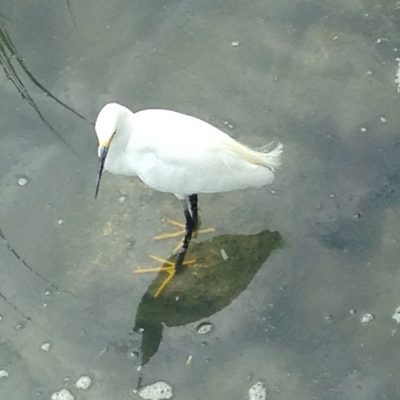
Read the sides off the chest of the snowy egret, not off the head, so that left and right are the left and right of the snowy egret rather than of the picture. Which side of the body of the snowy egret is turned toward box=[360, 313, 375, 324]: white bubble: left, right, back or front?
back

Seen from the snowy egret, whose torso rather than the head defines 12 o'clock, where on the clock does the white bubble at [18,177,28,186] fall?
The white bubble is roughly at 1 o'clock from the snowy egret.

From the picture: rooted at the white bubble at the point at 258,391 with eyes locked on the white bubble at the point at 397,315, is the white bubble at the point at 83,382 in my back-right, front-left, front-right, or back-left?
back-left

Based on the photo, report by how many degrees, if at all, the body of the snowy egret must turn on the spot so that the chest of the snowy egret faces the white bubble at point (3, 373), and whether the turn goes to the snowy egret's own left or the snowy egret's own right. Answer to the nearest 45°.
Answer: approximately 45° to the snowy egret's own left

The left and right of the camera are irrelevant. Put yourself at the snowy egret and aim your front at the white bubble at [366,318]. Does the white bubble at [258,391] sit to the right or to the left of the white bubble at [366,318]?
right

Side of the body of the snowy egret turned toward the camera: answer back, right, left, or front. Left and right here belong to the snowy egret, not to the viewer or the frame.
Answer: left

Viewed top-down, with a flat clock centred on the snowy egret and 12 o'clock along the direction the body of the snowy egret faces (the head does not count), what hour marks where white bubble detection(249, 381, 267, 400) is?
The white bubble is roughly at 8 o'clock from the snowy egret.
